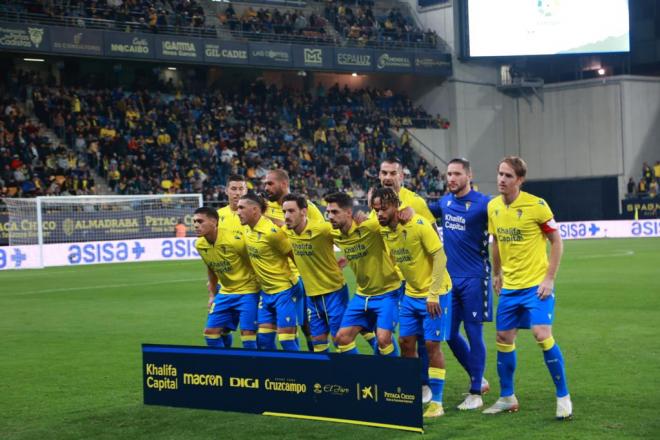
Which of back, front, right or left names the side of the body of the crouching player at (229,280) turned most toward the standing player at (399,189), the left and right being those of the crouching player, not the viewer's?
left

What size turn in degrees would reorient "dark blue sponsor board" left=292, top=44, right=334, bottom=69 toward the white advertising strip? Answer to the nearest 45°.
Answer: approximately 45° to its right

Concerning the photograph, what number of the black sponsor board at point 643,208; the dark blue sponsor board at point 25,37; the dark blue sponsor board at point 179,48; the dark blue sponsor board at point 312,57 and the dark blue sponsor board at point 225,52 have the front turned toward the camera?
5

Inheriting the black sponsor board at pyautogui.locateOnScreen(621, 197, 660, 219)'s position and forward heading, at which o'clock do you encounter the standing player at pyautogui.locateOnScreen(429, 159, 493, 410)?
The standing player is roughly at 12 o'clock from the black sponsor board.

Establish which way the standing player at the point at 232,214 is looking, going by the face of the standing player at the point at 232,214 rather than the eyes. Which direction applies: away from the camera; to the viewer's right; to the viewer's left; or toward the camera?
toward the camera

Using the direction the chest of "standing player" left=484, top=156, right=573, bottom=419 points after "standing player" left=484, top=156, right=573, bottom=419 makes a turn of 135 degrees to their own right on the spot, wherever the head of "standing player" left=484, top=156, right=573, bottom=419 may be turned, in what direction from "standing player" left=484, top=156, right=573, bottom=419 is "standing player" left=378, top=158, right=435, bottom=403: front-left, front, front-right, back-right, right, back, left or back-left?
front-left

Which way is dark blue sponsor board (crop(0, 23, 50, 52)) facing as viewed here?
toward the camera

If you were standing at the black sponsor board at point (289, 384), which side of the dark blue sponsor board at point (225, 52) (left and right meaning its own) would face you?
front

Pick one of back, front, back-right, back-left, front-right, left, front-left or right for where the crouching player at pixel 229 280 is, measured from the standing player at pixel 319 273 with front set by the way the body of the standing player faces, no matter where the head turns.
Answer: right

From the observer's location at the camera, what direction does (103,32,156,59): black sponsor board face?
facing the viewer

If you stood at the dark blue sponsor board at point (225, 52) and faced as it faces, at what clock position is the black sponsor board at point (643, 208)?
the black sponsor board at point (643, 208) is roughly at 9 o'clock from the dark blue sponsor board at point (225, 52).

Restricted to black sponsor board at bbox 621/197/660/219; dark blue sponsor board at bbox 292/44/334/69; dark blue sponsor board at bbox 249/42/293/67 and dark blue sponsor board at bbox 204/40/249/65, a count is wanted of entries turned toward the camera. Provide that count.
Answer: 4

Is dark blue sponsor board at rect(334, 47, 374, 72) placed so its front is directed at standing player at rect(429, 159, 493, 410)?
yes

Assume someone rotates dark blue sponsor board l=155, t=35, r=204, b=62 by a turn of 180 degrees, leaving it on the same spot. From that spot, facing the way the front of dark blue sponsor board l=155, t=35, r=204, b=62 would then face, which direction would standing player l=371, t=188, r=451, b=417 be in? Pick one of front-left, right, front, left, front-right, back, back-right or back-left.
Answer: back

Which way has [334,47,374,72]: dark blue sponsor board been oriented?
toward the camera

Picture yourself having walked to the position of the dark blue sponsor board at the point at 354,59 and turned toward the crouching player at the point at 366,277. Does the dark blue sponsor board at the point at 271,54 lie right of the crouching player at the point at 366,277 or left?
right

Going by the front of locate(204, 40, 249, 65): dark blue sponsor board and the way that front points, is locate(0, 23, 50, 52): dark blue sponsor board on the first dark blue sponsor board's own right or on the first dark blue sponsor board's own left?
on the first dark blue sponsor board's own right

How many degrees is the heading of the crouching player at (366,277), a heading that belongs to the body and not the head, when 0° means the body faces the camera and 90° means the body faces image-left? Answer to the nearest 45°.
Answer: approximately 45°

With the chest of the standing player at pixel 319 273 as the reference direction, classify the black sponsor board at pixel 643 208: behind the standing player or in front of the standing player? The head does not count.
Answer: behind

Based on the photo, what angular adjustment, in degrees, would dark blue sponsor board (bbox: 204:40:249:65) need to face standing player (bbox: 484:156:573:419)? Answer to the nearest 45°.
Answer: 0° — it already faces them

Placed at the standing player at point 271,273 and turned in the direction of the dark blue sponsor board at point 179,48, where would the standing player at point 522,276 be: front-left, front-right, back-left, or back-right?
back-right

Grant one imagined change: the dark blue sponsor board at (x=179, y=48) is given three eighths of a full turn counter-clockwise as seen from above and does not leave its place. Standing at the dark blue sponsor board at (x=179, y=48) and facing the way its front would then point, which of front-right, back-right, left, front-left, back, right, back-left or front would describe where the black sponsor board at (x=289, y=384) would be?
back-right
